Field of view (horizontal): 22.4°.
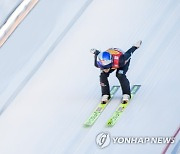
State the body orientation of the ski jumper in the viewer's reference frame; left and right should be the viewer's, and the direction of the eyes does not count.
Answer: facing the viewer and to the left of the viewer
